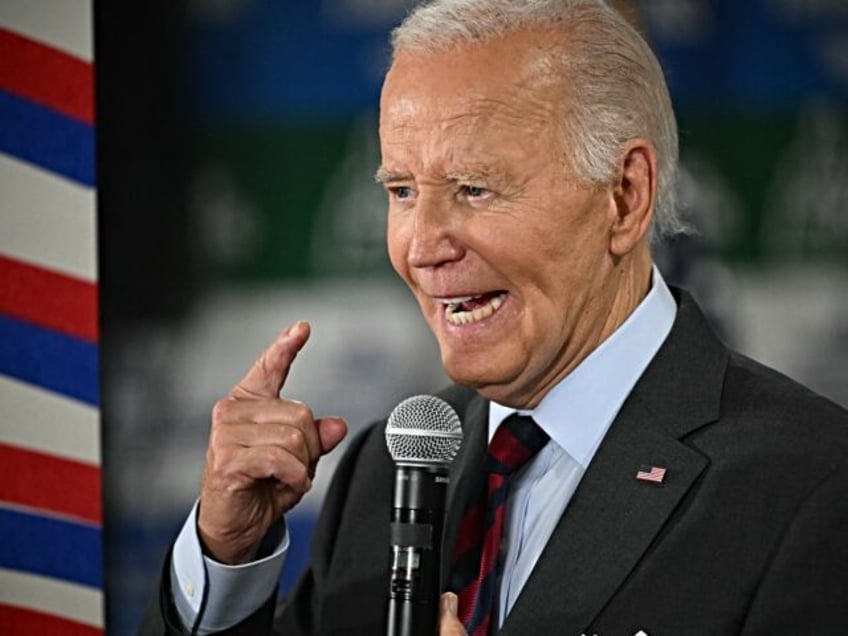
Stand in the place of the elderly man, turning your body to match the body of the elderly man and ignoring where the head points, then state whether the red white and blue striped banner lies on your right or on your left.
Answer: on your right

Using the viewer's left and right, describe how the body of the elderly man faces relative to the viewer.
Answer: facing the viewer and to the left of the viewer

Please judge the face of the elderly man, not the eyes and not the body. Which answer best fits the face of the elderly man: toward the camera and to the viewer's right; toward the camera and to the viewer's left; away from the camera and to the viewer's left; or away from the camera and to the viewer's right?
toward the camera and to the viewer's left
